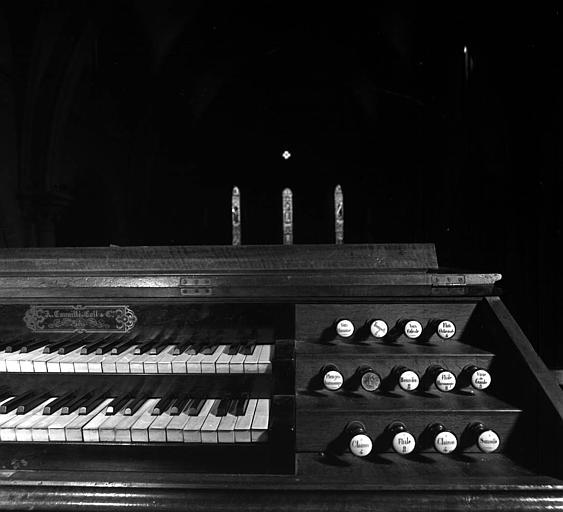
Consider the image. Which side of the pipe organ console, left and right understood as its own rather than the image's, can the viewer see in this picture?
front
